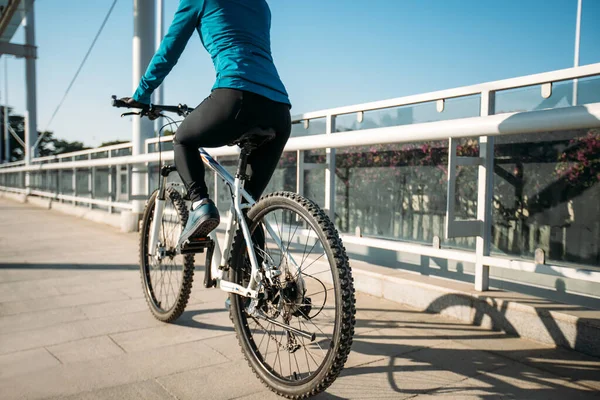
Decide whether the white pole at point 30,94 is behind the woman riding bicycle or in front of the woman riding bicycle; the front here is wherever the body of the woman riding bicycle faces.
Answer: in front

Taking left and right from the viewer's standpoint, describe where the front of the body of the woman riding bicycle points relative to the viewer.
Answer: facing away from the viewer and to the left of the viewer

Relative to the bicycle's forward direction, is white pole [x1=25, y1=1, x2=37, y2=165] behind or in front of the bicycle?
in front

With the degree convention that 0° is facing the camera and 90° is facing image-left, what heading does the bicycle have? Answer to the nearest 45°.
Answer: approximately 135°
